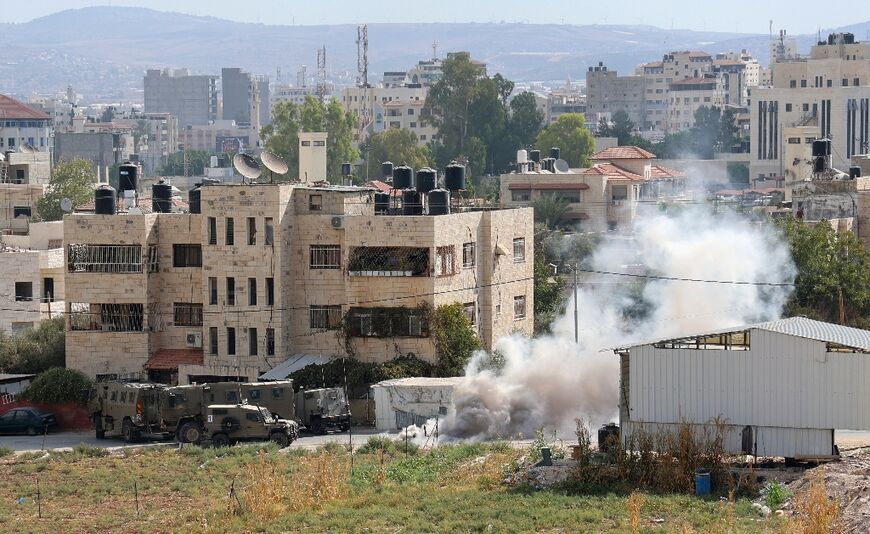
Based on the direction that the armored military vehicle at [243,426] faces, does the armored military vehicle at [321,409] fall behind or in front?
in front

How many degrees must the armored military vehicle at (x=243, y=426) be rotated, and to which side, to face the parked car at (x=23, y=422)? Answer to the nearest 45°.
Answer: approximately 135° to its left

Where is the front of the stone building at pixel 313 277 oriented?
toward the camera

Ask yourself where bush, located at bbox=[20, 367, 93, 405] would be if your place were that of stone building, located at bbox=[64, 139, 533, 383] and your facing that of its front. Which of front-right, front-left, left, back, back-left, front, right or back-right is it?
right

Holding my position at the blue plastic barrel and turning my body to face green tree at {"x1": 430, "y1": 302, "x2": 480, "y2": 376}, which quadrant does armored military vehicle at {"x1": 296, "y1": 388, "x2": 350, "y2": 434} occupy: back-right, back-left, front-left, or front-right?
front-left

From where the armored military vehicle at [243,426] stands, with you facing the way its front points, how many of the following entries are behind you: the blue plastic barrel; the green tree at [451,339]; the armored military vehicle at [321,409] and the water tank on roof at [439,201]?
0

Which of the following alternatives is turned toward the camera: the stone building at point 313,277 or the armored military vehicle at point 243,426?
the stone building

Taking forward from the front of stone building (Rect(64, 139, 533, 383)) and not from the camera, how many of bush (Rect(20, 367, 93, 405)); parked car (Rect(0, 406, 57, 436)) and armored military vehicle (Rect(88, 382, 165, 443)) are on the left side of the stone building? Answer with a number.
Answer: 0

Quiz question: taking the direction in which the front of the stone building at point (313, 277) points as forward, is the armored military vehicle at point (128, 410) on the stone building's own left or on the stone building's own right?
on the stone building's own right

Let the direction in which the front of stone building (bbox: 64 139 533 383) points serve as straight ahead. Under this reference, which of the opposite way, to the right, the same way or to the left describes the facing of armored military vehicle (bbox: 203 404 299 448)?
to the left

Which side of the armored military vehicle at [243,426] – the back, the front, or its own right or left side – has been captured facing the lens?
right

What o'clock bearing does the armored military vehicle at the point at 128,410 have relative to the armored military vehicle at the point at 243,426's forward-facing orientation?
the armored military vehicle at the point at 128,410 is roughly at 7 o'clock from the armored military vehicle at the point at 243,426.

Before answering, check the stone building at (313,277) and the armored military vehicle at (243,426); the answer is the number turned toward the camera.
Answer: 1
